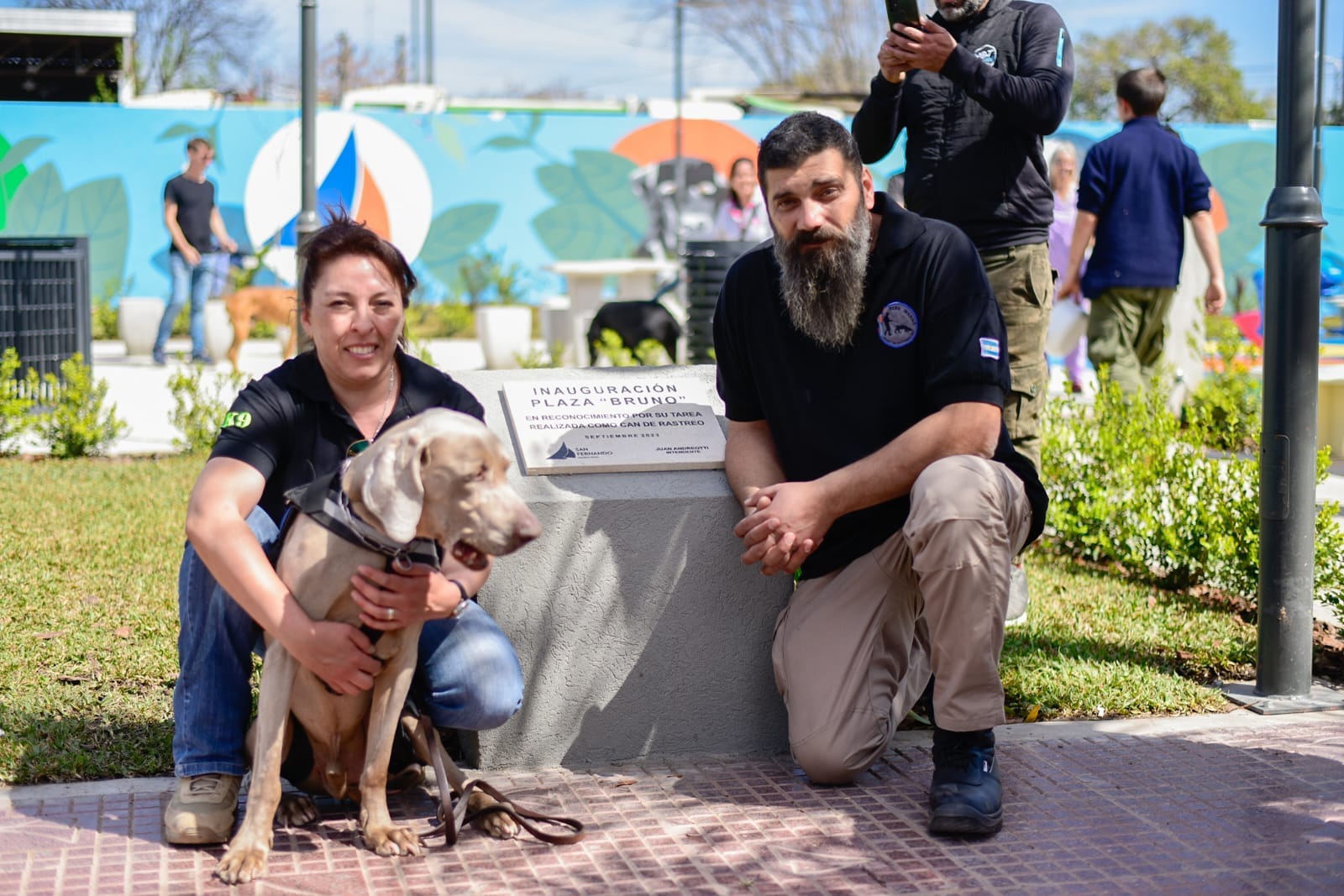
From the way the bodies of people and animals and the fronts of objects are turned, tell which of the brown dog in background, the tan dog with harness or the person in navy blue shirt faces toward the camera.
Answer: the tan dog with harness

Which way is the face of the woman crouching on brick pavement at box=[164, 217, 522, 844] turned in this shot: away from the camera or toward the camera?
toward the camera

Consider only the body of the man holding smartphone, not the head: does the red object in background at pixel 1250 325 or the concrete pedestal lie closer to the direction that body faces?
the concrete pedestal

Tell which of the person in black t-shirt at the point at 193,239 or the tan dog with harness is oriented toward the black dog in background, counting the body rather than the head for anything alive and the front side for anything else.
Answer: the person in black t-shirt

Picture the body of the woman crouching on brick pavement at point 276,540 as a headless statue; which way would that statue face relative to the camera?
toward the camera

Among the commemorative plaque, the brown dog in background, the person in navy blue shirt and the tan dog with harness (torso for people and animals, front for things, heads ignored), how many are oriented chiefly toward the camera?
2

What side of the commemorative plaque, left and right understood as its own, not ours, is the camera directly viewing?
front

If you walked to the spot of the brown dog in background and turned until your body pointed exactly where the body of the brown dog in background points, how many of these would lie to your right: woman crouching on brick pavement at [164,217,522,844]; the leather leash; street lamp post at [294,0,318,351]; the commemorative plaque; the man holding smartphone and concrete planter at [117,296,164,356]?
5

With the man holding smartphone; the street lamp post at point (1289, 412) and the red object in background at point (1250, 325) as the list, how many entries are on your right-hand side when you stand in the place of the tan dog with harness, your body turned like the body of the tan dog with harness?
0

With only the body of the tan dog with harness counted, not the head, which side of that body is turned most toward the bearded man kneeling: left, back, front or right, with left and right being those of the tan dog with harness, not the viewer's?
left

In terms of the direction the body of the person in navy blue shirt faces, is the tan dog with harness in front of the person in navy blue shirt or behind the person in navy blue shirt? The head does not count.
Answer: behind

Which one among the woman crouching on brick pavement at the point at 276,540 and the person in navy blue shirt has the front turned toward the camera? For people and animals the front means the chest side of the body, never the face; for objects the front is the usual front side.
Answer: the woman crouching on brick pavement

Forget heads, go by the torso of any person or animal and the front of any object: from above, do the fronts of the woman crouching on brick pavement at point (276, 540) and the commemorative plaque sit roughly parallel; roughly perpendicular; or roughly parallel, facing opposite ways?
roughly parallel
